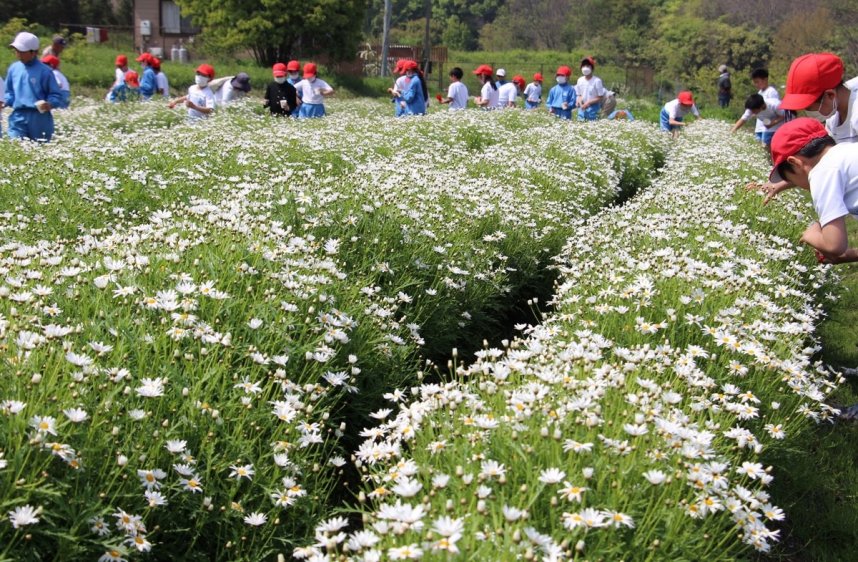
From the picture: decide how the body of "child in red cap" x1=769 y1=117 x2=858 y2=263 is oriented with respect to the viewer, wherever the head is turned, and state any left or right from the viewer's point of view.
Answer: facing to the left of the viewer

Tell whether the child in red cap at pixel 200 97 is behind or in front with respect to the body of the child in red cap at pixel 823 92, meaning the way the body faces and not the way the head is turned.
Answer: in front

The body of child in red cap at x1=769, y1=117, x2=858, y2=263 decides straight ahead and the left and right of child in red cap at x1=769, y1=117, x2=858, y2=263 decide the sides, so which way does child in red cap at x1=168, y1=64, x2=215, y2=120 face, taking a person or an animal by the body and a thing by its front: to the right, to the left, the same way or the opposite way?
to the left

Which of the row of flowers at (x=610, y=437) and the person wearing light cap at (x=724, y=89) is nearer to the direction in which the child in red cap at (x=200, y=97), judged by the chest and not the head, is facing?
the row of flowers

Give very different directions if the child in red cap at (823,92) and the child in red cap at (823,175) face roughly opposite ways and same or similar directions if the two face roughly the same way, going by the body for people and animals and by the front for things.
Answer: same or similar directions

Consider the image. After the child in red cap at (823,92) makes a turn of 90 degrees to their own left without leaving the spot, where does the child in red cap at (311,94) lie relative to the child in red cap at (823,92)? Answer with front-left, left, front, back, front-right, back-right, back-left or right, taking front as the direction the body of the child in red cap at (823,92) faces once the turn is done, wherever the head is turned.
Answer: back-right

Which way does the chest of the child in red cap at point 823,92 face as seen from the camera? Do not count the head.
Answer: to the viewer's left

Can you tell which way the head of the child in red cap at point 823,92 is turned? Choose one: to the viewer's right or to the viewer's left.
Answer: to the viewer's left

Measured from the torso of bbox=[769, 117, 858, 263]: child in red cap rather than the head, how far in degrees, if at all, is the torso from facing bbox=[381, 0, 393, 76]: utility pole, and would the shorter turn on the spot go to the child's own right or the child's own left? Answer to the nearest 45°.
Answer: approximately 45° to the child's own right

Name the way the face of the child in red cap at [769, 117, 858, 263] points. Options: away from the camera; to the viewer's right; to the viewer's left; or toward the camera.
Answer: to the viewer's left

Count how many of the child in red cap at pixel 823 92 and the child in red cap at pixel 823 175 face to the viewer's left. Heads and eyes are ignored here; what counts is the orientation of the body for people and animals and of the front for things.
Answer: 2

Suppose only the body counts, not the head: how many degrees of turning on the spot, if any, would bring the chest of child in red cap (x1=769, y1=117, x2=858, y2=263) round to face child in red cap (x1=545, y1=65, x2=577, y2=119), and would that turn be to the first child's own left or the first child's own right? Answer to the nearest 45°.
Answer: approximately 90° to the first child's own right

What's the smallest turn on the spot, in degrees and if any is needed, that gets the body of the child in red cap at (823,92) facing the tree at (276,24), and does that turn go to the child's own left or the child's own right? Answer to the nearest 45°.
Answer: approximately 45° to the child's own right
